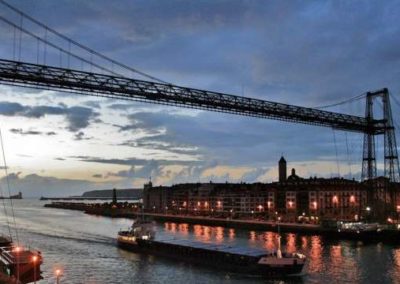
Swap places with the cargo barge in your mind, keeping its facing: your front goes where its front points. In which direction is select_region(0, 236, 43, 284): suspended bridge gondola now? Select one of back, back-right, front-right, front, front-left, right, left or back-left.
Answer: right

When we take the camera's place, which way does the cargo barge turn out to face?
facing the viewer and to the right of the viewer
